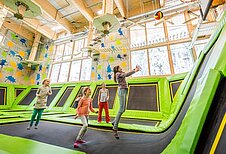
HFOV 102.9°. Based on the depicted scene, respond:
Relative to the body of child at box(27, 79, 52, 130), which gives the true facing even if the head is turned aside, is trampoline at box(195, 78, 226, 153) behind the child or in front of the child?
in front

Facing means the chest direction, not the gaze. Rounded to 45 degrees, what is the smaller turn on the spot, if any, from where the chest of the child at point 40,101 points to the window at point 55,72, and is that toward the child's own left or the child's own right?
approximately 135° to the child's own left

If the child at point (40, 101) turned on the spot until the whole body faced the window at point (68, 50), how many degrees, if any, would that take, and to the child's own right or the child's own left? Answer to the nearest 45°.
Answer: approximately 135° to the child's own left

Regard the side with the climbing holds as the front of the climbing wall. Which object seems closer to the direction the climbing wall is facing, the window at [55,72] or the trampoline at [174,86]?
the trampoline

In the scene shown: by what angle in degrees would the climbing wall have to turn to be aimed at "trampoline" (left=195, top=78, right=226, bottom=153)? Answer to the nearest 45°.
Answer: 0° — it already faces it

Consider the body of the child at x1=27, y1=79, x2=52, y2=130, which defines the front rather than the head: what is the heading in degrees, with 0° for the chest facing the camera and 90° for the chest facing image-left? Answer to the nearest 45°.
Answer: approximately 315°

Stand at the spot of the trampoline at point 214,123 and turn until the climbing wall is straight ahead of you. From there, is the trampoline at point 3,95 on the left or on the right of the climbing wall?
left
